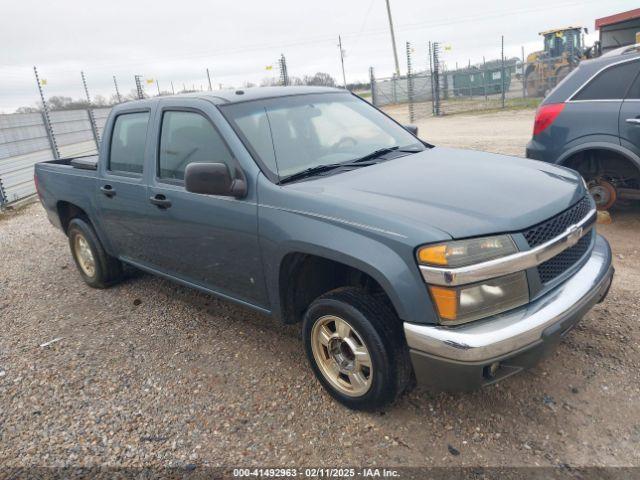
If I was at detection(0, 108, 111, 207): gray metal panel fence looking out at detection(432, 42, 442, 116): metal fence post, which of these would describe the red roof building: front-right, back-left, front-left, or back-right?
front-right

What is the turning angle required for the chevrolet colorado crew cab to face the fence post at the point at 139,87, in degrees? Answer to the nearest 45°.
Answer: approximately 135° to its left

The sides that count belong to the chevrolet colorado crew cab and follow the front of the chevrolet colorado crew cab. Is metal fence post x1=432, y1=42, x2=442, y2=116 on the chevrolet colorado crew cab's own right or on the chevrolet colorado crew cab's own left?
on the chevrolet colorado crew cab's own left

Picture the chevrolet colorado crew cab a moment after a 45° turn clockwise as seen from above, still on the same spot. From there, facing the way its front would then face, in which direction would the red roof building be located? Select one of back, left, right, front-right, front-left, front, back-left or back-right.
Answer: back-left

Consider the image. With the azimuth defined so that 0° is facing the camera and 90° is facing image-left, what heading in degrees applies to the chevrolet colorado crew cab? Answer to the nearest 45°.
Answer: approximately 315°

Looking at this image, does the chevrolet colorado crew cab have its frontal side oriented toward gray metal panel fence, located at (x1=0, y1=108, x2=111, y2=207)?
no

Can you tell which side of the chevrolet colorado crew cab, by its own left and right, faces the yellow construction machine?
left

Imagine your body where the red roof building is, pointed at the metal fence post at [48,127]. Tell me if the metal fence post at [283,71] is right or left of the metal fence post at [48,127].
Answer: right

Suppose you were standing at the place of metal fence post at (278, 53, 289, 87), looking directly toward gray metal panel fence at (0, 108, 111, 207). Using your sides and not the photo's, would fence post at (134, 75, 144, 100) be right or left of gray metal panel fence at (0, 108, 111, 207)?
right

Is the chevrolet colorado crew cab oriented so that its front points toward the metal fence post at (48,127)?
no

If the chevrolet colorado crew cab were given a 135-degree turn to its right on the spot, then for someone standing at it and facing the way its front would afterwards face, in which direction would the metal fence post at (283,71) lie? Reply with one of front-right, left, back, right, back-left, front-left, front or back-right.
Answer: right
